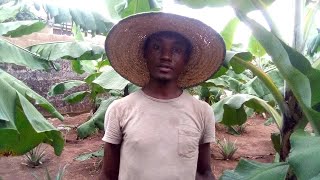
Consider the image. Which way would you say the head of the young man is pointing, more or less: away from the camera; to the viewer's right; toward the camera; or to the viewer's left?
toward the camera

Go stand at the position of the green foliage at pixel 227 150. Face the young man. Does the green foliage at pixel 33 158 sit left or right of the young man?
right

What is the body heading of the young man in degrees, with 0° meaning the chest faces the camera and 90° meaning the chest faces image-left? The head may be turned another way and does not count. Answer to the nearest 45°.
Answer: approximately 0°

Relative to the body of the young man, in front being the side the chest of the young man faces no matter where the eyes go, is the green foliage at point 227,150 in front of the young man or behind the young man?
behind

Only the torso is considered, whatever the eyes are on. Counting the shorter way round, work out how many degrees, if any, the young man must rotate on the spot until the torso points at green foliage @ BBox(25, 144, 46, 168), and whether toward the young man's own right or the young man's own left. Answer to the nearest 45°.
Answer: approximately 135° to the young man's own right
